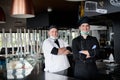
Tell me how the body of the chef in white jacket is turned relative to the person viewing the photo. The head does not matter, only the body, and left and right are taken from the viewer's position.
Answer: facing the viewer and to the right of the viewer

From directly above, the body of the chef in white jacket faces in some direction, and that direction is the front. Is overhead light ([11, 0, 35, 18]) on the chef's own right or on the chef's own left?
on the chef's own right
